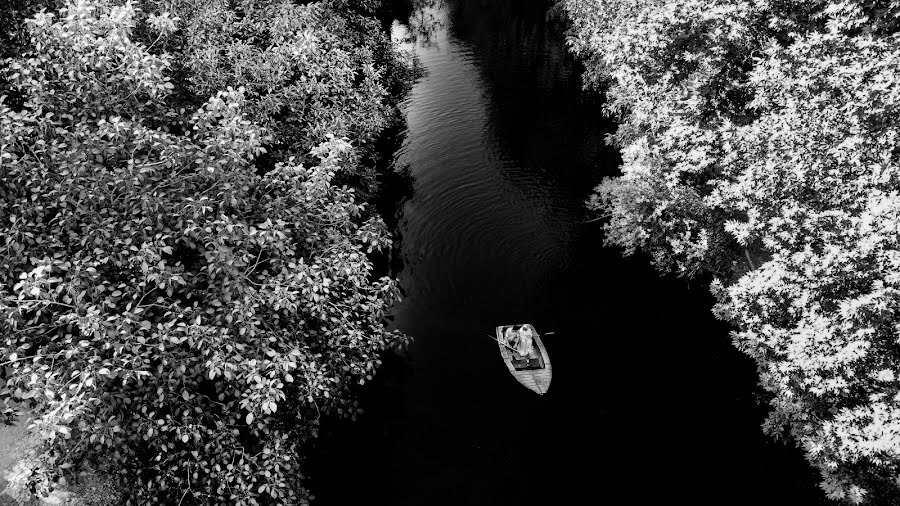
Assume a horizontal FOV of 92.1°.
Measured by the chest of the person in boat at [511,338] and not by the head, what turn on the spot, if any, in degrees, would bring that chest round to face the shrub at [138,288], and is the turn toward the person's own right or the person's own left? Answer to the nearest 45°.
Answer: approximately 45° to the person's own right

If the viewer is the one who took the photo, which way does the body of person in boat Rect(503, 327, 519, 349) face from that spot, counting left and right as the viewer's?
facing the viewer

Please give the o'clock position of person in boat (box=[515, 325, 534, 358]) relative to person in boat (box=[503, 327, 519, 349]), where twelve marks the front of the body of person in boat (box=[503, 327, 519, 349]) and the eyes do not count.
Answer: person in boat (box=[515, 325, 534, 358]) is roughly at 10 o'clock from person in boat (box=[503, 327, 519, 349]).
